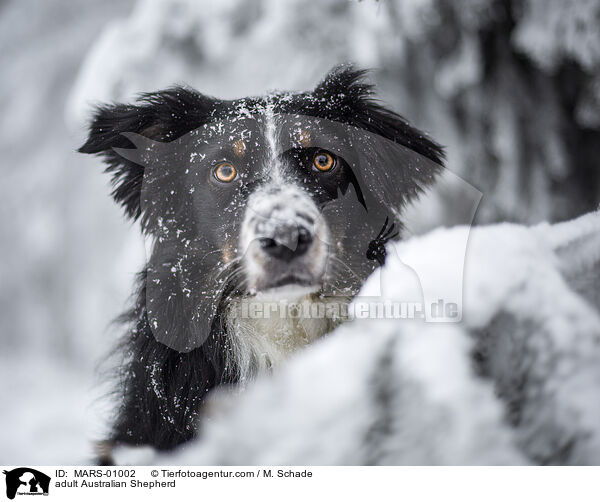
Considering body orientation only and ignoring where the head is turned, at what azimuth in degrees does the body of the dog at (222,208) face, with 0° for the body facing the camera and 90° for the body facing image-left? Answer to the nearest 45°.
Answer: approximately 0°
